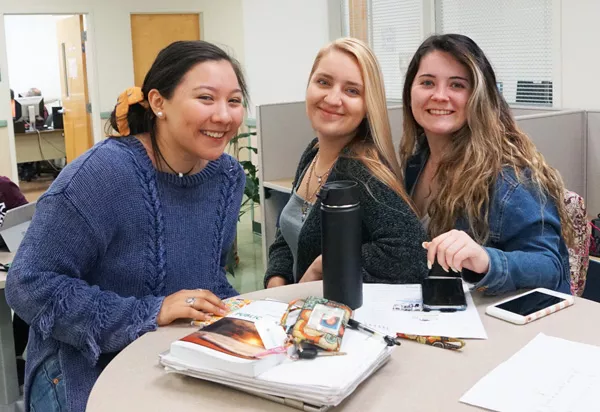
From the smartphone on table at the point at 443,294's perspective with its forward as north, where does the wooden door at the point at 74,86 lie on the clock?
The wooden door is roughly at 5 o'clock from the smartphone on table.

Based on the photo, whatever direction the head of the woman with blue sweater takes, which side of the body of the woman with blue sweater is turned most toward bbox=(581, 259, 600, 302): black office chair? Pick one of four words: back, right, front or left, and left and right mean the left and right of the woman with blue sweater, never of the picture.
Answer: left
